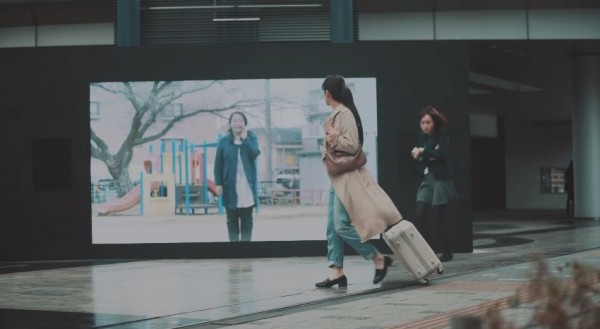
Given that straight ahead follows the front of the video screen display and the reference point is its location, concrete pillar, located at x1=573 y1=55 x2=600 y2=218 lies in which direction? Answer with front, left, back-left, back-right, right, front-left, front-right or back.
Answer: back-left

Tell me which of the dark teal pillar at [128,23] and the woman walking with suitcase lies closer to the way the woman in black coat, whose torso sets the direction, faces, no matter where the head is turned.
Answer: the woman walking with suitcase

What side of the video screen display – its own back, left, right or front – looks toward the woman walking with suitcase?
front

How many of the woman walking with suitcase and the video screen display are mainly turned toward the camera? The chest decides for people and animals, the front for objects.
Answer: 1

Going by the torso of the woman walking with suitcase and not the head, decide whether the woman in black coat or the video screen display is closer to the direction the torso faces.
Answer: the video screen display

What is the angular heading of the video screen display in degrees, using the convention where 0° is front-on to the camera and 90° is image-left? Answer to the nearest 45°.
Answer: approximately 0°

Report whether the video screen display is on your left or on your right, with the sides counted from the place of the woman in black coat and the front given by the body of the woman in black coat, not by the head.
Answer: on your right

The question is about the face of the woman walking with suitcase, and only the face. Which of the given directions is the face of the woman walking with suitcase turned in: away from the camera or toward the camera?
away from the camera

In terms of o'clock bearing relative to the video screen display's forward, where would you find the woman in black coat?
The woman in black coat is roughly at 10 o'clock from the video screen display.

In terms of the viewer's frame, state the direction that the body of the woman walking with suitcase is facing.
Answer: to the viewer's left

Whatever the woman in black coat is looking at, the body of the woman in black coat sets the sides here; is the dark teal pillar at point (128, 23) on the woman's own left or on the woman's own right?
on the woman's own right

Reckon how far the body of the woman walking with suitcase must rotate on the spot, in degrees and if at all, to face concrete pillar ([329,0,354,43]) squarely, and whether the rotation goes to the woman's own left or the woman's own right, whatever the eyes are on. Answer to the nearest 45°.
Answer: approximately 90° to the woman's own right
